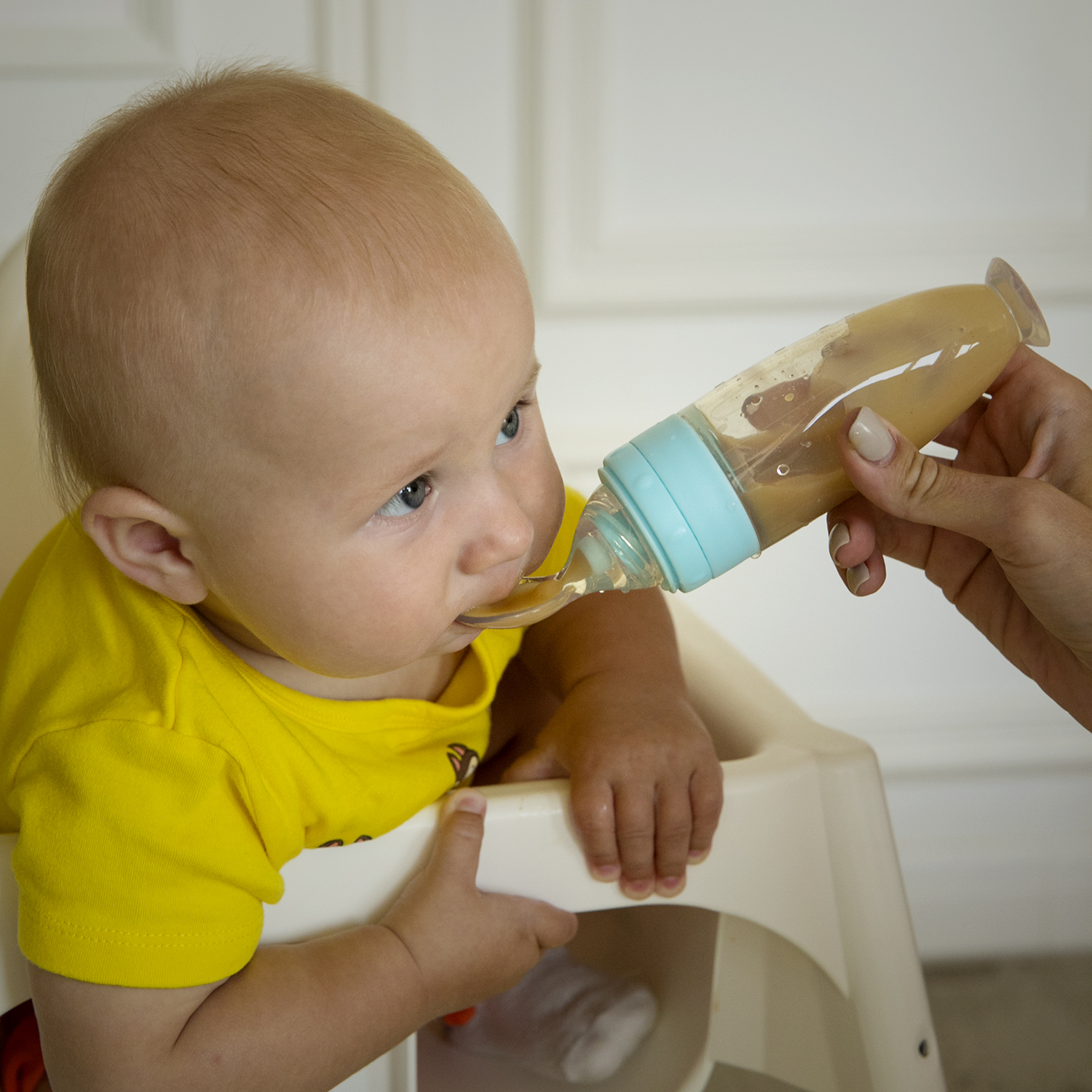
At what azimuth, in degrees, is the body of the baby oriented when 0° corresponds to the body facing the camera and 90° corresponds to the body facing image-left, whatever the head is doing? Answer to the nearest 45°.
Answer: approximately 315°

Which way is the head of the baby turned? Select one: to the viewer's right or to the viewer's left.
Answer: to the viewer's right

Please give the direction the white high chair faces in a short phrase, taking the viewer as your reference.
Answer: facing the viewer and to the right of the viewer
